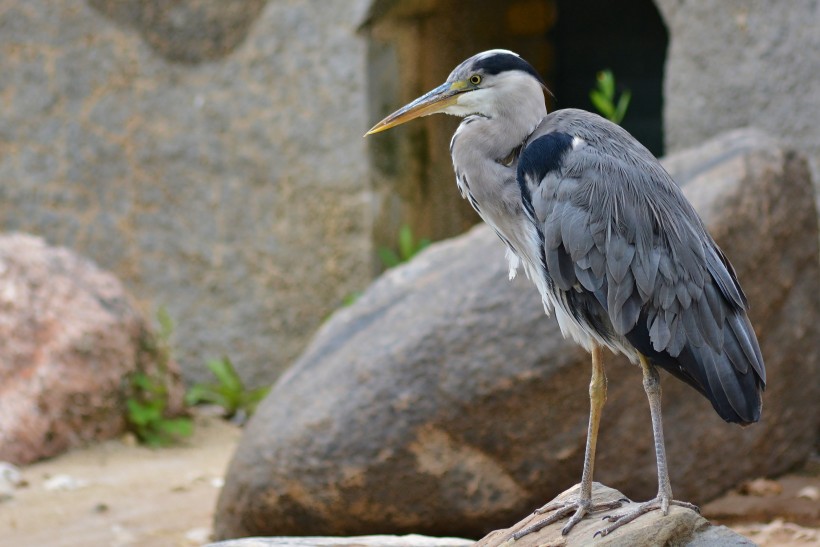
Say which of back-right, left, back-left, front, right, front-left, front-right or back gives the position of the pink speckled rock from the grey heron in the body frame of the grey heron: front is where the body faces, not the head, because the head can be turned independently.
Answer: front-right

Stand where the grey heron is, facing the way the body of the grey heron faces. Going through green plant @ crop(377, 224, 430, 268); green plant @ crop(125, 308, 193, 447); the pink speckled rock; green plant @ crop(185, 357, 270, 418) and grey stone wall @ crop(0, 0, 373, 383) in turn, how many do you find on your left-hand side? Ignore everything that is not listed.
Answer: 0

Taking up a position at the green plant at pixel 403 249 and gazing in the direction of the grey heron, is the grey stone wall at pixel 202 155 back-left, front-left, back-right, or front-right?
back-right

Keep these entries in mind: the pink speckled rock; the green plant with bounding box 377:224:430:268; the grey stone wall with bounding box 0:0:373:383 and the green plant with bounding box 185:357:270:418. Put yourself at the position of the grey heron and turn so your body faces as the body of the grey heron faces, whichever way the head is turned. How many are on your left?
0

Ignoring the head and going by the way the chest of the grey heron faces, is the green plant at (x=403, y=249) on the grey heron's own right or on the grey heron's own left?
on the grey heron's own right

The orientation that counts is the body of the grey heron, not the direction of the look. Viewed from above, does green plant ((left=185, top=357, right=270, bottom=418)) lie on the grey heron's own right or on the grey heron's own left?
on the grey heron's own right

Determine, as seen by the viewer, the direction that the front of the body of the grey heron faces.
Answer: to the viewer's left

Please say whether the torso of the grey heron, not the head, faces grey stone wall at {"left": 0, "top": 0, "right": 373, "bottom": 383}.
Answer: no

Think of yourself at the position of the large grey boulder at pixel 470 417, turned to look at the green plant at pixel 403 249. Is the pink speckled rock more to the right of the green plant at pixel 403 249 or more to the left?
left

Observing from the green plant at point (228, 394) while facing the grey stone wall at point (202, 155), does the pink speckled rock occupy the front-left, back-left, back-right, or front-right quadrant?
back-left

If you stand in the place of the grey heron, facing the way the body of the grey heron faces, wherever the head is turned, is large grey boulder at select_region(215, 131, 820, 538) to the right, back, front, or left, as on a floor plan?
right
